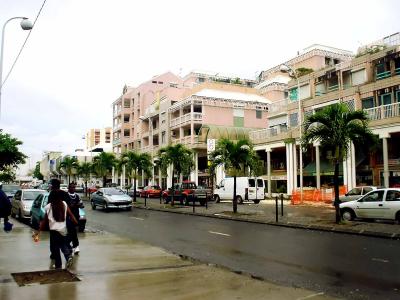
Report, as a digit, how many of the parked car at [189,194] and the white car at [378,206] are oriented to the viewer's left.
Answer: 1

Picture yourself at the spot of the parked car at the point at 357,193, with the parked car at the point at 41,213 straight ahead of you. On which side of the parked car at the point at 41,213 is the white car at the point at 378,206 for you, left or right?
left

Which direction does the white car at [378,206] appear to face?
to the viewer's left

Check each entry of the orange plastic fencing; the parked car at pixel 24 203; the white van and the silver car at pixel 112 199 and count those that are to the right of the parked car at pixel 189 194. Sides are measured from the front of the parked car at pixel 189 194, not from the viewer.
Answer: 2

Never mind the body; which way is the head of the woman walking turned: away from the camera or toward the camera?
away from the camera

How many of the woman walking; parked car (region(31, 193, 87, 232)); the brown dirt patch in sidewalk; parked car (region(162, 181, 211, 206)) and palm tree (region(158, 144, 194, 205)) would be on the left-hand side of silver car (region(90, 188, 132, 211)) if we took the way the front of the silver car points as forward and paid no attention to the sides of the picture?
2
